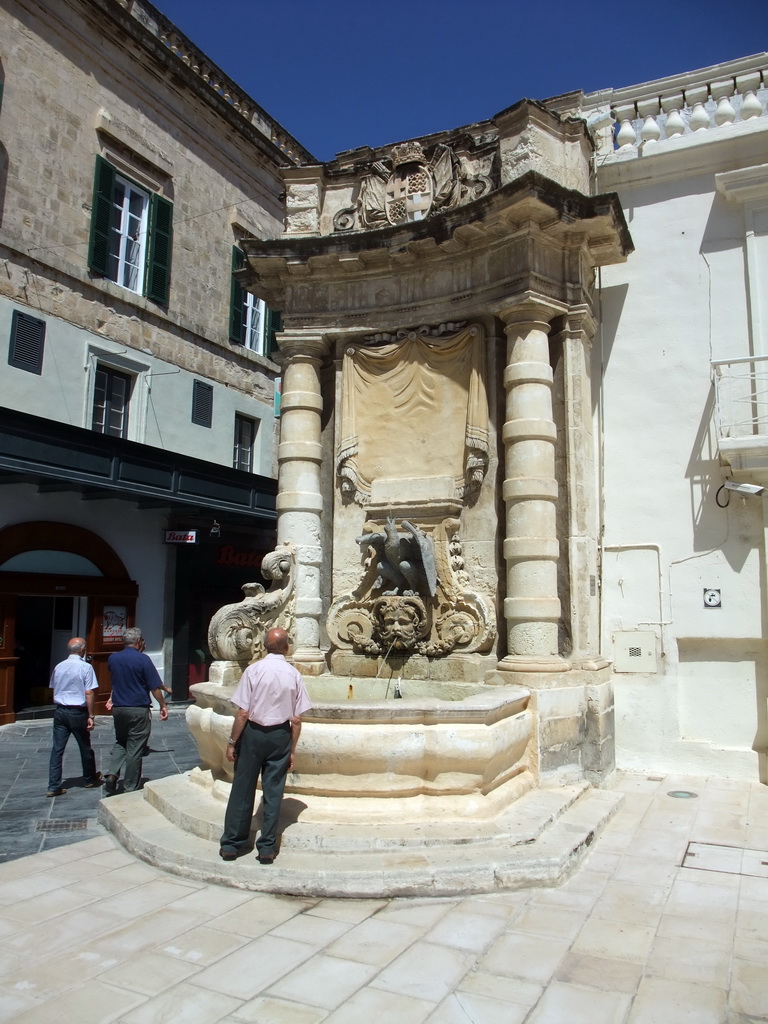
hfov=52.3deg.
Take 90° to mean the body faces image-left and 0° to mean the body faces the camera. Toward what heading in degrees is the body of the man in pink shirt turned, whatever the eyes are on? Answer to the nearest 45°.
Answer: approximately 180°

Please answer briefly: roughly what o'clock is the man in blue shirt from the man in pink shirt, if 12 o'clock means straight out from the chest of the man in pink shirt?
The man in blue shirt is roughly at 11 o'clock from the man in pink shirt.

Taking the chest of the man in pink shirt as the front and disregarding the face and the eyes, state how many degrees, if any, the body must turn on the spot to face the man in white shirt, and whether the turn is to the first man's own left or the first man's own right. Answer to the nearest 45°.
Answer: approximately 45° to the first man's own left

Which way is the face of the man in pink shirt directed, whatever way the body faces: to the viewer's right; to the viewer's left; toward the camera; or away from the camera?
away from the camera

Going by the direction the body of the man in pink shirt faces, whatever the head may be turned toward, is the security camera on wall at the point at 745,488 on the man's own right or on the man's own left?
on the man's own right

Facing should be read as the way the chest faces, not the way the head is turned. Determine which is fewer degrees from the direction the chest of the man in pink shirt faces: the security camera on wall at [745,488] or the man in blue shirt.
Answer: the man in blue shirt
